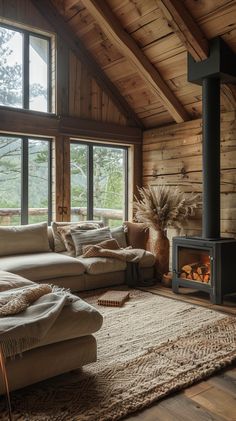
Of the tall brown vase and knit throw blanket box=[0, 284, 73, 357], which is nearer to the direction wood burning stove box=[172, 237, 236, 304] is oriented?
the knit throw blanket

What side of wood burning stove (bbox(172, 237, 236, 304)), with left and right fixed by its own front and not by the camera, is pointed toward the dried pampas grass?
right

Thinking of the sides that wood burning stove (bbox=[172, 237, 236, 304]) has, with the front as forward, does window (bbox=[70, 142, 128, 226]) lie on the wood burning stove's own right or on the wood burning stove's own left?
on the wood burning stove's own right

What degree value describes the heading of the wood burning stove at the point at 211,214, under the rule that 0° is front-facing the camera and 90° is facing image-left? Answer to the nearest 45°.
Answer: approximately 45°

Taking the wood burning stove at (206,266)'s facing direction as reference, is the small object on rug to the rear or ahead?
ahead

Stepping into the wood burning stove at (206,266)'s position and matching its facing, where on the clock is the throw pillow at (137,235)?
The throw pillow is roughly at 3 o'clock from the wood burning stove.

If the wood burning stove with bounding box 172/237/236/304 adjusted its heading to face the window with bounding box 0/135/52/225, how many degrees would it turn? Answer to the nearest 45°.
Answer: approximately 45° to its right

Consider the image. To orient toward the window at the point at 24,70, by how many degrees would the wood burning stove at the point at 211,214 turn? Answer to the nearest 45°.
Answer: approximately 45° to its right

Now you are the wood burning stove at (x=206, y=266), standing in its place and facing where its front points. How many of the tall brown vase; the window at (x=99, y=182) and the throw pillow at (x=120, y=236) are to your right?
3

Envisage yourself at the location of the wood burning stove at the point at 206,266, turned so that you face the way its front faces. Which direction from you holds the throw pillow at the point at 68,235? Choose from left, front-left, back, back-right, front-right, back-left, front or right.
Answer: front-right

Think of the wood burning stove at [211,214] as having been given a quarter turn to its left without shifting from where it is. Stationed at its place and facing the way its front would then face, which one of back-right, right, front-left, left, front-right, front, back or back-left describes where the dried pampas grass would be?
back

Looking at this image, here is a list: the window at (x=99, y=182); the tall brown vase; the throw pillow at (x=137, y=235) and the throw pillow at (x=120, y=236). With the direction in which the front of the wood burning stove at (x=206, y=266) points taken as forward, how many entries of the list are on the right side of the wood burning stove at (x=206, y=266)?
4
